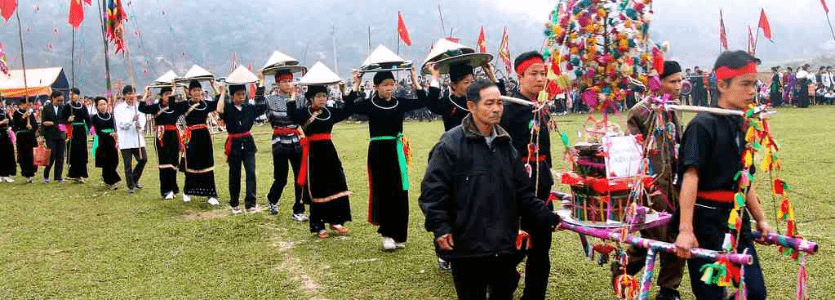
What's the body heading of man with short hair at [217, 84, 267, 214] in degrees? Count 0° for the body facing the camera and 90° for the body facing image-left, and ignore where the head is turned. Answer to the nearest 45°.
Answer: approximately 0°

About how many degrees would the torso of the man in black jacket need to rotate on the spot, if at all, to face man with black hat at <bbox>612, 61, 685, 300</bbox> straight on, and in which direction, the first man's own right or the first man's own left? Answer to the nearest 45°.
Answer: approximately 90° to the first man's own left

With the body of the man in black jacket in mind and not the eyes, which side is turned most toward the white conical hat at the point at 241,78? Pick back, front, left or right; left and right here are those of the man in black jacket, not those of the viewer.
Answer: back

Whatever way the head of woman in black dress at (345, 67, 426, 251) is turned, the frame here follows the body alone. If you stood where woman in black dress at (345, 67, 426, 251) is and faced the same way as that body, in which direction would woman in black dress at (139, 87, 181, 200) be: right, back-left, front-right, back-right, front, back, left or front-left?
back-right

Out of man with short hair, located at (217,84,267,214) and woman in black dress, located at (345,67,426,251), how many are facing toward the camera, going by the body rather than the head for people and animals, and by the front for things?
2

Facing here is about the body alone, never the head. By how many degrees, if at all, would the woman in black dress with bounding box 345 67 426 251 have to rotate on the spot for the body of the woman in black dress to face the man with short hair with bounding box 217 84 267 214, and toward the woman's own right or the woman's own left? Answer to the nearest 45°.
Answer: approximately 135° to the woman's own right
